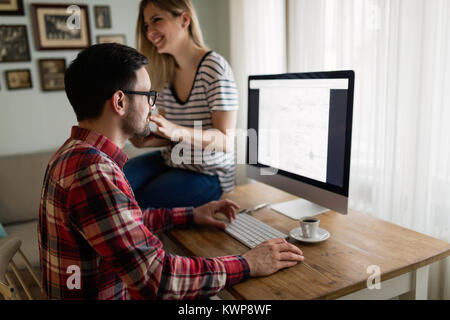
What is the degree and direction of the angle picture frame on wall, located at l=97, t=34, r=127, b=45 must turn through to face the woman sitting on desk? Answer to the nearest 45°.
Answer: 0° — it already faces them

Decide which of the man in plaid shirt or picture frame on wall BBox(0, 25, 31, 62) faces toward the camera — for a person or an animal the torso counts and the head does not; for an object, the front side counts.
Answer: the picture frame on wall

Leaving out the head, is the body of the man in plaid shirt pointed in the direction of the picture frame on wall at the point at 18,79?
no

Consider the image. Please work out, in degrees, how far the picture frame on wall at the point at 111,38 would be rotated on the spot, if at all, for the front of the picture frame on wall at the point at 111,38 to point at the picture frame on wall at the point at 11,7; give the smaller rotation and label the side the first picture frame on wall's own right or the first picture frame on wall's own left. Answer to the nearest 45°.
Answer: approximately 90° to the first picture frame on wall's own right

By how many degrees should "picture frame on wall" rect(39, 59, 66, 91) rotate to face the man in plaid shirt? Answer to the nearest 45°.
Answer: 0° — it already faces them

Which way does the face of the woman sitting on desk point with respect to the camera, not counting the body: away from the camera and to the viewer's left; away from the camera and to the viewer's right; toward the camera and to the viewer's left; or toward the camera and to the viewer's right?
toward the camera and to the viewer's left

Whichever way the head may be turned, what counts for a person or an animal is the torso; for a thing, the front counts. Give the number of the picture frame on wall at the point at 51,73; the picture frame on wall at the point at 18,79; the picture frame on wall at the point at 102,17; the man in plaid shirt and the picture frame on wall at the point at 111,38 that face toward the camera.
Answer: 4

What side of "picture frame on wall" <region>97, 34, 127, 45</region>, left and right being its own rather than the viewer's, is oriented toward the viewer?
front

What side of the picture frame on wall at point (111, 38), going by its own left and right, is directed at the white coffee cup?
front

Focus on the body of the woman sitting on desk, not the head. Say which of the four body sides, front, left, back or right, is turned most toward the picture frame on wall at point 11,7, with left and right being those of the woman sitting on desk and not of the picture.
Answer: right

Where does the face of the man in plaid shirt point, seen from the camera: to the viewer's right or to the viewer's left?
to the viewer's right

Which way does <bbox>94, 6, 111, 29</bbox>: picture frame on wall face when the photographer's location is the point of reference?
facing the viewer

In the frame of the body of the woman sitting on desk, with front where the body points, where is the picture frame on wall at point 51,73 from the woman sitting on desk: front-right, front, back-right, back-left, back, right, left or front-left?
right
